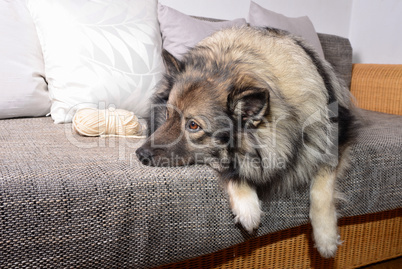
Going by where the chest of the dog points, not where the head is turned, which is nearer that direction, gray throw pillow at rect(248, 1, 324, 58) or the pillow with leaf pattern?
the pillow with leaf pattern

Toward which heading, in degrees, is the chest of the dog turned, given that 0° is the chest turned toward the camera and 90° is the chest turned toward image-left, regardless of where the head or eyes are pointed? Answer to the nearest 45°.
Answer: approximately 45°

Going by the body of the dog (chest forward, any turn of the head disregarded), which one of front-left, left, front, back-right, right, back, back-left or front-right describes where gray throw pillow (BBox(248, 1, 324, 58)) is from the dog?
back-right

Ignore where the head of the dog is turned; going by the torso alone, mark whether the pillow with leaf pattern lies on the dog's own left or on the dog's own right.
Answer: on the dog's own right

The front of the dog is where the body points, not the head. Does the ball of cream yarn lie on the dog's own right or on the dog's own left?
on the dog's own right

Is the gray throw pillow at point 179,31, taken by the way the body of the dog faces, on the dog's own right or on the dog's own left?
on the dog's own right

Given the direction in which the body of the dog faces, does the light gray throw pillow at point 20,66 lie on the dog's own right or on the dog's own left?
on the dog's own right
